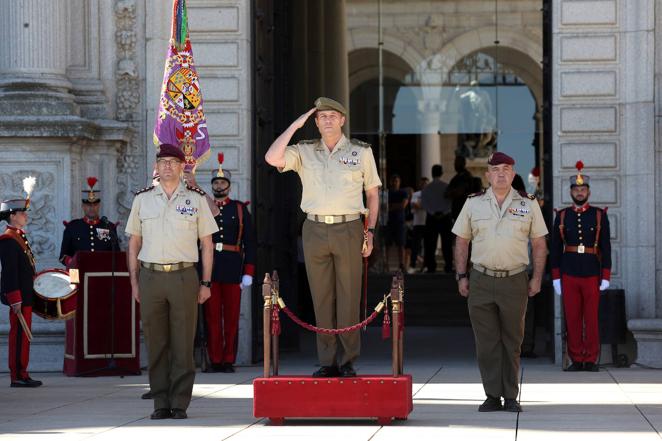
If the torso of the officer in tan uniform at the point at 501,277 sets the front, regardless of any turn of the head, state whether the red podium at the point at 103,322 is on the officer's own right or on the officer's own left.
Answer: on the officer's own right

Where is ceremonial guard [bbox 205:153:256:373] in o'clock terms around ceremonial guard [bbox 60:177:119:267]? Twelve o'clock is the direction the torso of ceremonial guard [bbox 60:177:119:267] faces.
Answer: ceremonial guard [bbox 205:153:256:373] is roughly at 9 o'clock from ceremonial guard [bbox 60:177:119:267].

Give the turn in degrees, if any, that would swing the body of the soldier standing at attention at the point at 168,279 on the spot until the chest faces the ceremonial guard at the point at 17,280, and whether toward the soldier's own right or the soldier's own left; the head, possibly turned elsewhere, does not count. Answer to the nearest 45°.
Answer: approximately 135° to the soldier's own right

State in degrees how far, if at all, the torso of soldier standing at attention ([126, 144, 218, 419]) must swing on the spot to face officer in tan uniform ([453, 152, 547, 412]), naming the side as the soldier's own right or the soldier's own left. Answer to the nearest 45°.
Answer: approximately 90° to the soldier's own left

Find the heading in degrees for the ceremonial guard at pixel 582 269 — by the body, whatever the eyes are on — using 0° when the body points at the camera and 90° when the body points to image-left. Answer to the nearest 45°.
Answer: approximately 0°
